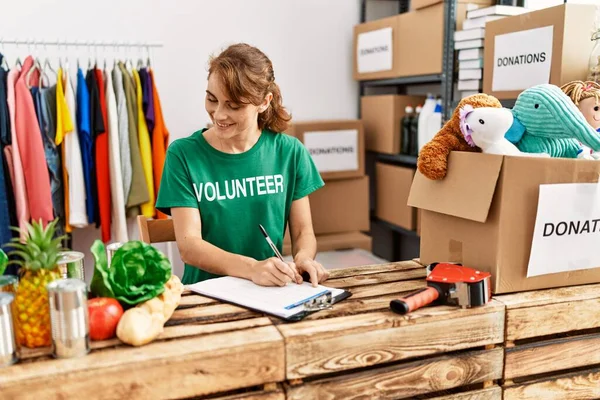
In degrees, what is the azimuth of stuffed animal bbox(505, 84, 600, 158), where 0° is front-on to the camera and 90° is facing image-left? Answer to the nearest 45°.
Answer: approximately 90°

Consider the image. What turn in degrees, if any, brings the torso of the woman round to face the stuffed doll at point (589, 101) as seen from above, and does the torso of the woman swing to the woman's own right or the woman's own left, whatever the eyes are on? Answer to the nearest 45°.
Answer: approximately 90° to the woman's own left

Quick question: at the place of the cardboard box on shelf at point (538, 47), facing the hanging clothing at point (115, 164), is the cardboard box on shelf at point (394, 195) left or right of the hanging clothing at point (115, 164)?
right

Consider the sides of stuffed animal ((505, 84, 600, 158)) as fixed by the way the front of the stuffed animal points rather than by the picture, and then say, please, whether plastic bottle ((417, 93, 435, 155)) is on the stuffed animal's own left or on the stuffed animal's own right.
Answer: on the stuffed animal's own right

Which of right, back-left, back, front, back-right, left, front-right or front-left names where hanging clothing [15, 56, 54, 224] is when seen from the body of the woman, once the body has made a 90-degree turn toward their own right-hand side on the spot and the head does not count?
front-right

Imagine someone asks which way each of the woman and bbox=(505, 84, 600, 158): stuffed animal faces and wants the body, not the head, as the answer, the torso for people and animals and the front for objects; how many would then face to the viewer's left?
1

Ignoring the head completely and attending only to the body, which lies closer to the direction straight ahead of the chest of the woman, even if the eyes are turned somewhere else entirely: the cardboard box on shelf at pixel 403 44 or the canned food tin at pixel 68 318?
the canned food tin

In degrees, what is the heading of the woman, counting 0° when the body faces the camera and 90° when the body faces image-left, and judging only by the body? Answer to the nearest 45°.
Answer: approximately 0°
